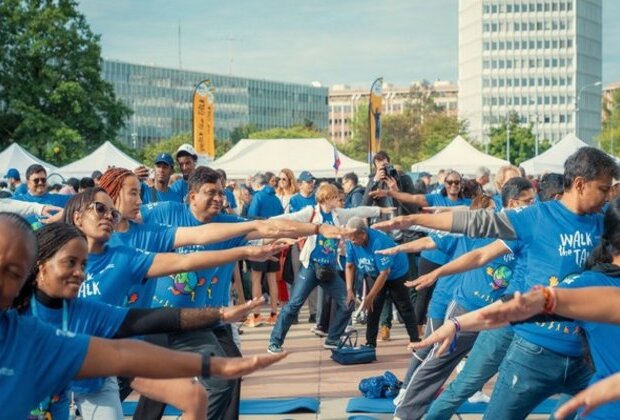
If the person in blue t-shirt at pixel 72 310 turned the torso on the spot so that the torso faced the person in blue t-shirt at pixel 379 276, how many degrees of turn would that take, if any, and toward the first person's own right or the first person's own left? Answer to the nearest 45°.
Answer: approximately 90° to the first person's own left

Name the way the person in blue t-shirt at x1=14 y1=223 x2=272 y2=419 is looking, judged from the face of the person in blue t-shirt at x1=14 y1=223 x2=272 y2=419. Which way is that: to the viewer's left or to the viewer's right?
to the viewer's right

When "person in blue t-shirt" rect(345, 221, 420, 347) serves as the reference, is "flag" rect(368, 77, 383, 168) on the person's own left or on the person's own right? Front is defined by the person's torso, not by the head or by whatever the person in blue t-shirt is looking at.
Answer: on the person's own right

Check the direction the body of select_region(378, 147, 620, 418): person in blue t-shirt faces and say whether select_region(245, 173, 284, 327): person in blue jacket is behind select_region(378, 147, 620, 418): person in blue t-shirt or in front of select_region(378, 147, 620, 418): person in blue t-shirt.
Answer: behind

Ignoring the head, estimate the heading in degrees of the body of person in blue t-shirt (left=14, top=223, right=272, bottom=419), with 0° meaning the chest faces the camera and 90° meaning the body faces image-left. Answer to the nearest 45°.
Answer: approximately 315°

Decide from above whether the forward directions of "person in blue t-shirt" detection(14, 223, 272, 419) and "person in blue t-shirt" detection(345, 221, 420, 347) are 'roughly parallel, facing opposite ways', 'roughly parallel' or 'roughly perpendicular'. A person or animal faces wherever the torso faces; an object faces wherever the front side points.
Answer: roughly perpendicular

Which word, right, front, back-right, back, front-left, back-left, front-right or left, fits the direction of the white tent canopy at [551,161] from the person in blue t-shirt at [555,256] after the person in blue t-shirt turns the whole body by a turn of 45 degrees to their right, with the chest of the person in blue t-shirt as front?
back
